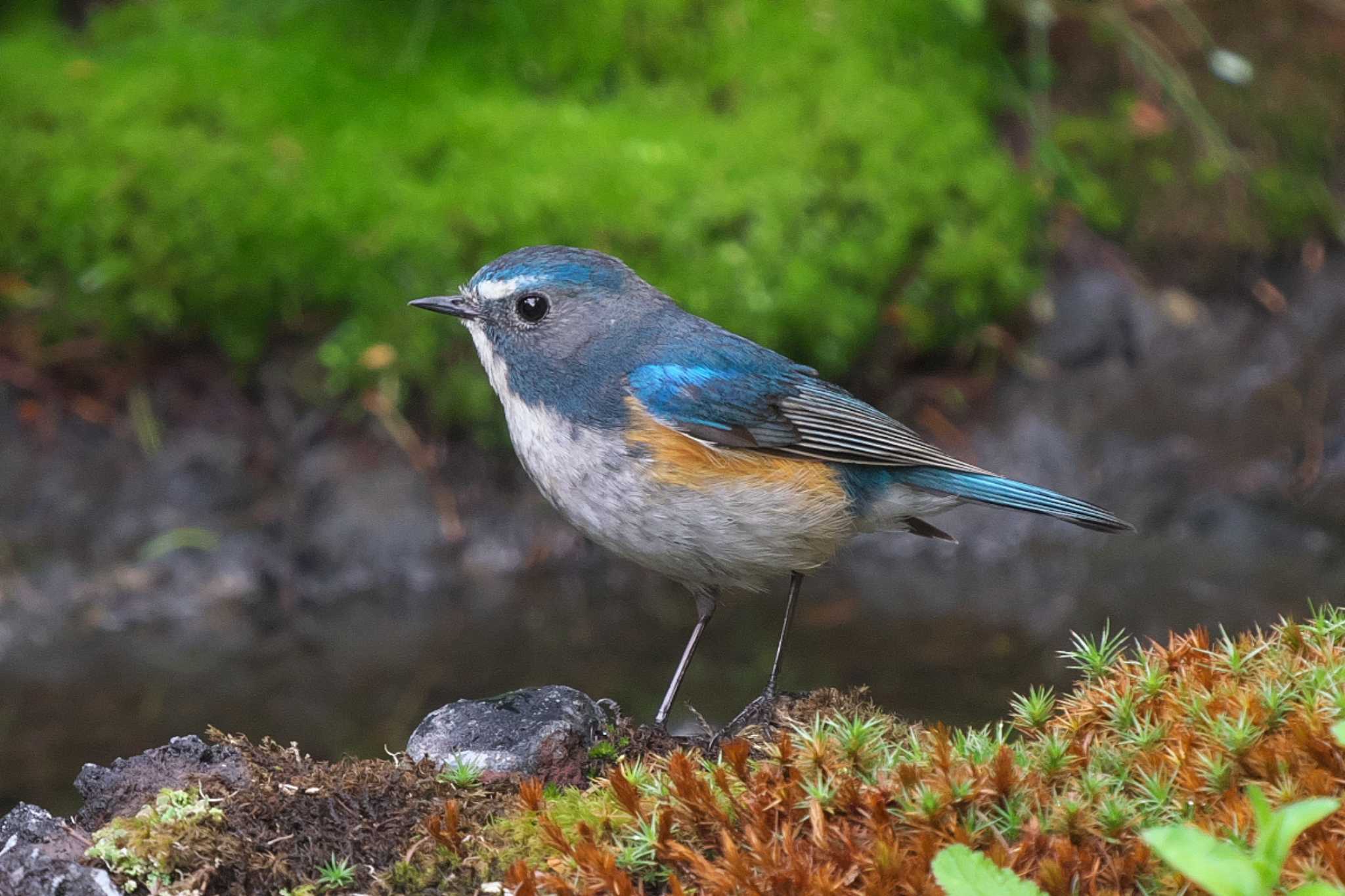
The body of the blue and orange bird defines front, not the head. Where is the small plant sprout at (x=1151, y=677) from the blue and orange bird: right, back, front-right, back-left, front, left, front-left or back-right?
back-left

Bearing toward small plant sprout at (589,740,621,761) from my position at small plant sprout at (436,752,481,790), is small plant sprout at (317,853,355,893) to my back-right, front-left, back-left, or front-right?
back-right

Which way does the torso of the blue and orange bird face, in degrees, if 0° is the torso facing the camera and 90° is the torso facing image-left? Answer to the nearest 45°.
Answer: approximately 90°

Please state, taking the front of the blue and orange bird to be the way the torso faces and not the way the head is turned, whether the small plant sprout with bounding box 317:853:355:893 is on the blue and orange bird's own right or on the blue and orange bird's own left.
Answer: on the blue and orange bird's own left

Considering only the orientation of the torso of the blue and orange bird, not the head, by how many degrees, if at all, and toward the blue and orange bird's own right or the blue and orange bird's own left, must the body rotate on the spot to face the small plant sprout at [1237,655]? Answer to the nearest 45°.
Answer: approximately 135° to the blue and orange bird's own left

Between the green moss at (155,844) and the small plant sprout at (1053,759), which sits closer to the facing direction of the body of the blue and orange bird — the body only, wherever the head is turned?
the green moss

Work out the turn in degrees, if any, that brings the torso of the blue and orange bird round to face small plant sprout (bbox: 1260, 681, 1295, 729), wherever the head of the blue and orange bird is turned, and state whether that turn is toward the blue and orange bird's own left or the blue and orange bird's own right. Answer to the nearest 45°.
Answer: approximately 135° to the blue and orange bird's own left

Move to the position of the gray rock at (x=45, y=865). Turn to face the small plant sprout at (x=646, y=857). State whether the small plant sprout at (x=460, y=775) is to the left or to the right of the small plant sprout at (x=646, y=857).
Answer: left

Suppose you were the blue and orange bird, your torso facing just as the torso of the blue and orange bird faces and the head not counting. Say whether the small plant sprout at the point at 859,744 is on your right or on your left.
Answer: on your left

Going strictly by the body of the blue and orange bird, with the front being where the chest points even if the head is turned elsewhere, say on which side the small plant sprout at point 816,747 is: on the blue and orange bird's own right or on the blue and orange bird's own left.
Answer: on the blue and orange bird's own left
